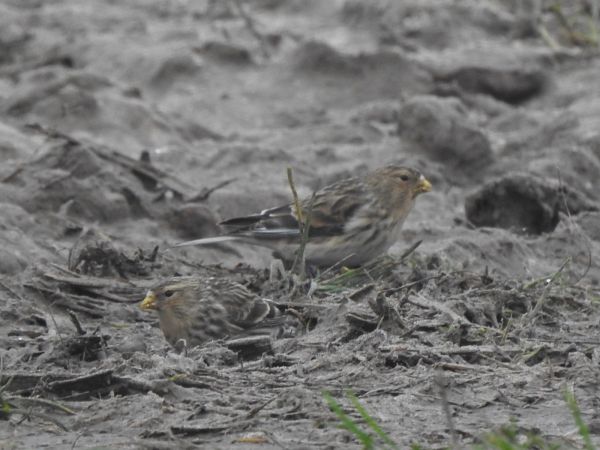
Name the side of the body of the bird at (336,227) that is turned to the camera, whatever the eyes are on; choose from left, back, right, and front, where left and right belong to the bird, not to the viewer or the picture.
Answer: right

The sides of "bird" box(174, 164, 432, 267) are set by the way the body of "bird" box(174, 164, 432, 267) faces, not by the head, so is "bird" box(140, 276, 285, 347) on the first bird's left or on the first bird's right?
on the first bird's right

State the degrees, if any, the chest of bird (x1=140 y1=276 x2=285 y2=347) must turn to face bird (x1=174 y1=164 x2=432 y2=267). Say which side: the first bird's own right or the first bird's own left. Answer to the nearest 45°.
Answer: approximately 135° to the first bird's own right

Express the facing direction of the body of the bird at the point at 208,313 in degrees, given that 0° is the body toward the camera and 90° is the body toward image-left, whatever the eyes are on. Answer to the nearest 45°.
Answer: approximately 90°

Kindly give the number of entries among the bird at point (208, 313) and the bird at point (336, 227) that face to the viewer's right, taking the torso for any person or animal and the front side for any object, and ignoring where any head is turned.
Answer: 1

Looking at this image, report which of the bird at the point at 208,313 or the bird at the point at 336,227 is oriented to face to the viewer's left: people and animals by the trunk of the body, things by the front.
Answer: the bird at the point at 208,313

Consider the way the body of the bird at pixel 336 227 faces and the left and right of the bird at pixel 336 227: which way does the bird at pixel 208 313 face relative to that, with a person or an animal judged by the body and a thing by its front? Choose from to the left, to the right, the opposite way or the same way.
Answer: the opposite way
